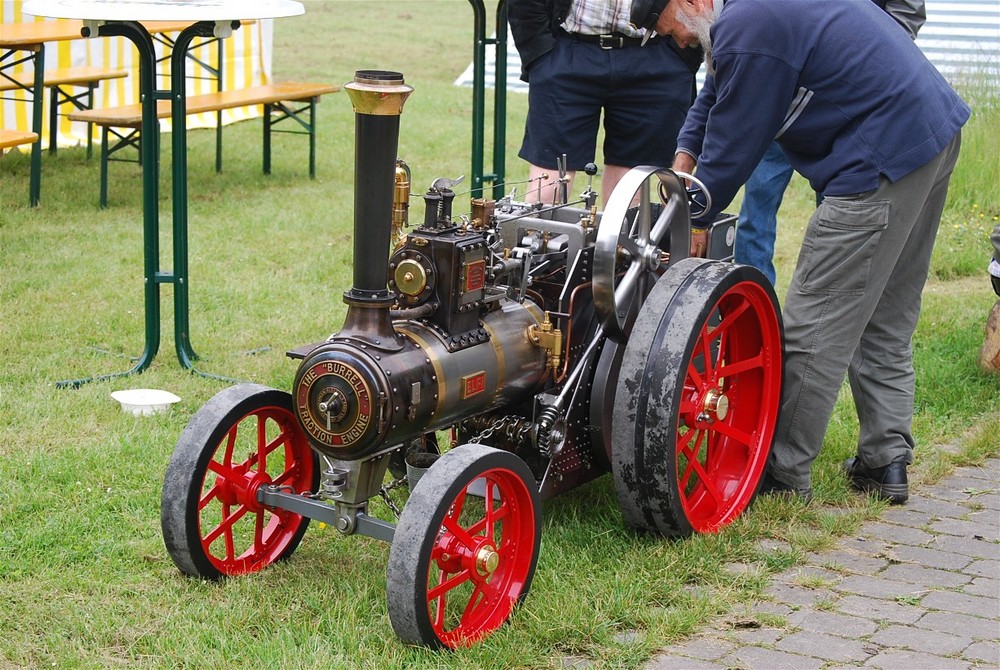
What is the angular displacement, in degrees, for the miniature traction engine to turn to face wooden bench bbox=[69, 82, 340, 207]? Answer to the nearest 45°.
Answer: approximately 135° to its right

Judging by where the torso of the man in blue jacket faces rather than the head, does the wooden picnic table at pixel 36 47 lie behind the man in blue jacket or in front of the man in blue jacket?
in front

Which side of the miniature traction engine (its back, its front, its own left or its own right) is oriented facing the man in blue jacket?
back

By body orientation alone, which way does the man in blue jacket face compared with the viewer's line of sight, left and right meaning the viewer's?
facing to the left of the viewer

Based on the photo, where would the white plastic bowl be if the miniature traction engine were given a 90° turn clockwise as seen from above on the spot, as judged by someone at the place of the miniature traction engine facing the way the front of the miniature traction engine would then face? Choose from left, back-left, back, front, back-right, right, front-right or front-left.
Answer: front

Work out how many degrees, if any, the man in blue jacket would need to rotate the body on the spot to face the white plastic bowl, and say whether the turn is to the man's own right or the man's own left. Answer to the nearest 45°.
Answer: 0° — they already face it

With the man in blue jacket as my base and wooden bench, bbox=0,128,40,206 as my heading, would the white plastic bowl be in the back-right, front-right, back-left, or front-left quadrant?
front-left

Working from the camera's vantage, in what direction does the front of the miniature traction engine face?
facing the viewer and to the left of the viewer
